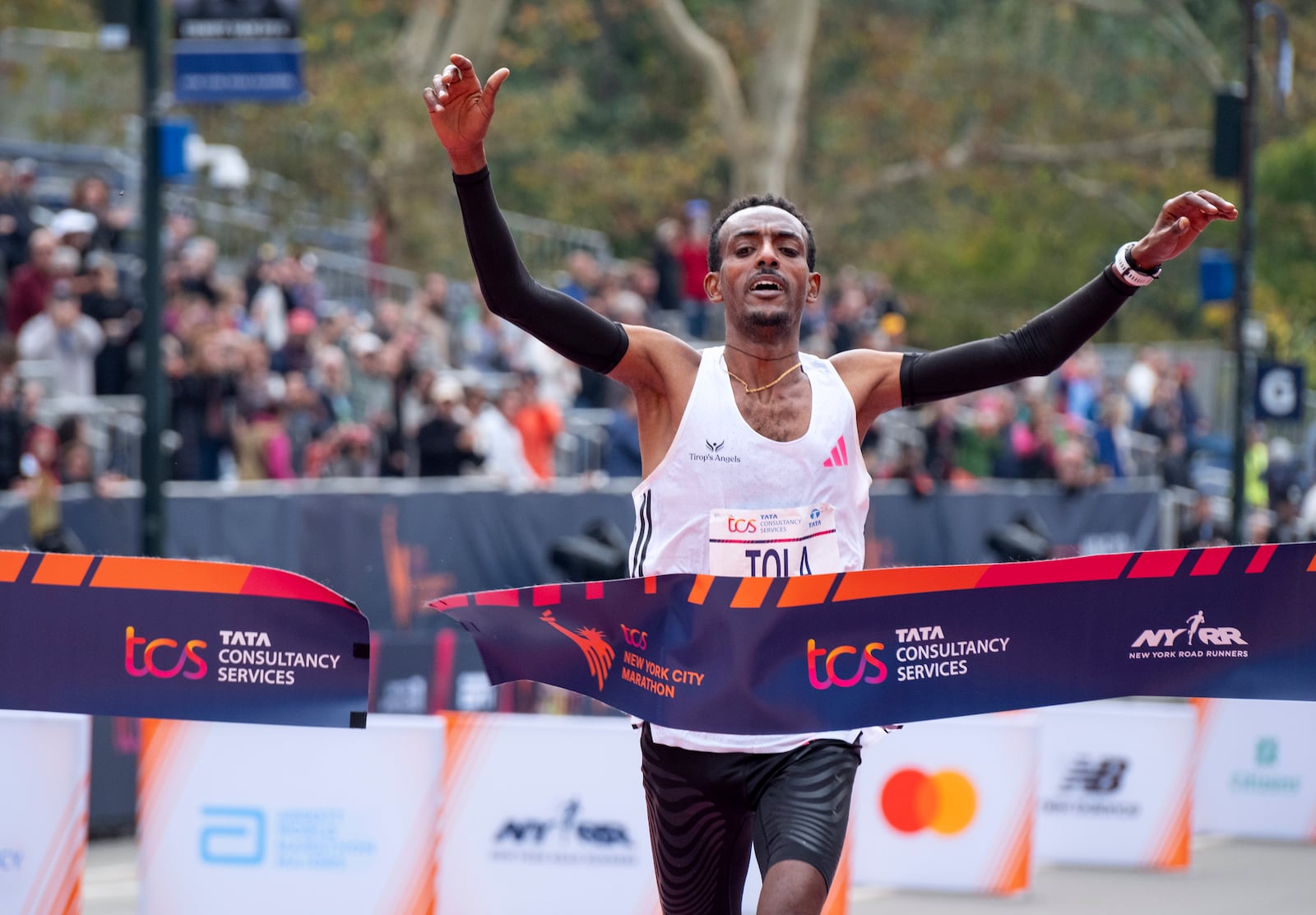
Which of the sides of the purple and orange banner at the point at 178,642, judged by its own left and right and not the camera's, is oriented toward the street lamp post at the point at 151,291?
back

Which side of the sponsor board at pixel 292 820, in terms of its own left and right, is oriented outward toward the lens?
front

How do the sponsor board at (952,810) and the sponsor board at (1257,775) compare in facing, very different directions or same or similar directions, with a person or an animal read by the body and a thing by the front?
same or similar directions

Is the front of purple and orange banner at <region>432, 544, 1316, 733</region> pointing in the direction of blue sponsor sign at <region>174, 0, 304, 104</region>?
no

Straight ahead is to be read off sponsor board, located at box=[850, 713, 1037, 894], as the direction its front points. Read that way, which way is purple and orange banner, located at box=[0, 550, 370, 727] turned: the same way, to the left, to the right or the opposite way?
the same way

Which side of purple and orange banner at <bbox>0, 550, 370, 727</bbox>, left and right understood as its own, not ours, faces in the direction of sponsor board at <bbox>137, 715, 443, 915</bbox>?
back

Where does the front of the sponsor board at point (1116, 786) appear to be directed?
toward the camera

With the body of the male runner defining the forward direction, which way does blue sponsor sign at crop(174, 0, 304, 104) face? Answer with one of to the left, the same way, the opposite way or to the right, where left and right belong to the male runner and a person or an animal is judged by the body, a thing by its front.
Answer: the same way

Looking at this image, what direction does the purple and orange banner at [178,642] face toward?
toward the camera

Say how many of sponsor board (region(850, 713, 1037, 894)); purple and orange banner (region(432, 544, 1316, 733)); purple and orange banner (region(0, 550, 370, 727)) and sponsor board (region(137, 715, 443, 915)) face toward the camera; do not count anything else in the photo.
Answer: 4

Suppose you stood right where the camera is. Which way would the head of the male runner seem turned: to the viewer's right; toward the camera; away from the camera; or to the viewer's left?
toward the camera

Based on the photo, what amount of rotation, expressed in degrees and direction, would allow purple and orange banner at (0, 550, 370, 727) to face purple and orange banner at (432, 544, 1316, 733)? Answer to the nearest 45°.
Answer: approximately 90° to its left

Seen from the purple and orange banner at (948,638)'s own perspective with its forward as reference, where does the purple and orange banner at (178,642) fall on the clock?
the purple and orange banner at (178,642) is roughly at 3 o'clock from the purple and orange banner at (948,638).

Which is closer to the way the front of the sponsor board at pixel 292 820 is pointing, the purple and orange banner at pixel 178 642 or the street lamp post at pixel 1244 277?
the purple and orange banner
